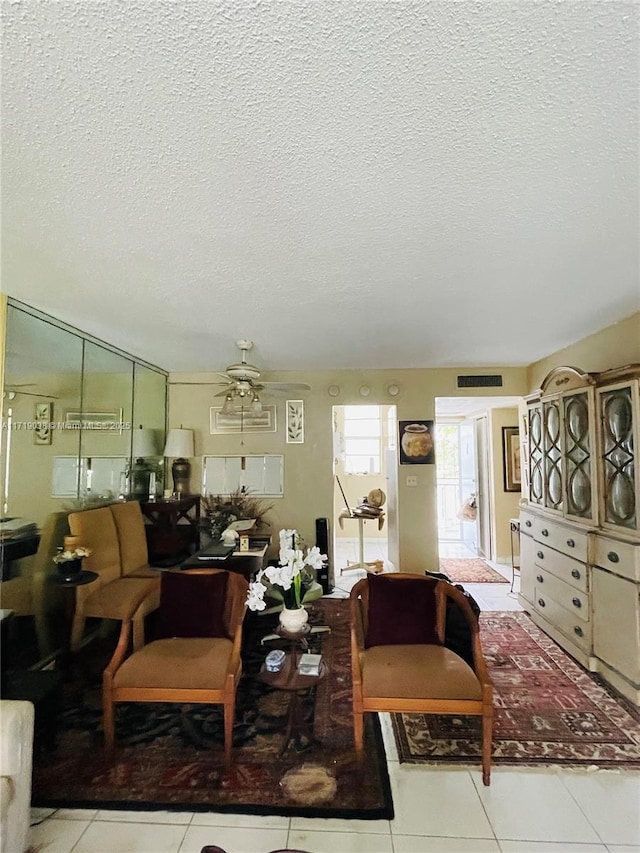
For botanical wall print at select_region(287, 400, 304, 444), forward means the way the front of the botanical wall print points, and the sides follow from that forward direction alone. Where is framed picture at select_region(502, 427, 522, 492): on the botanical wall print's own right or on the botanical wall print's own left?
on the botanical wall print's own left

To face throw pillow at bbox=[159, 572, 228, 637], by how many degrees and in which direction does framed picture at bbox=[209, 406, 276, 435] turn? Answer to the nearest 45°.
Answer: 0° — it already faces it

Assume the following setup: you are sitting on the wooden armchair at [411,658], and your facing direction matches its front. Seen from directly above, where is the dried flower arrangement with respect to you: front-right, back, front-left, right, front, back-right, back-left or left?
back-right

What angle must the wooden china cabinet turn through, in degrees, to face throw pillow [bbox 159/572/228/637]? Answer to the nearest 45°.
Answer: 0° — it already faces it

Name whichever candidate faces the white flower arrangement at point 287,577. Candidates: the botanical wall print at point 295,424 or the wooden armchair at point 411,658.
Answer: the botanical wall print

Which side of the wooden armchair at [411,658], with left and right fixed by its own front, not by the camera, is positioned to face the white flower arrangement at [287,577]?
right

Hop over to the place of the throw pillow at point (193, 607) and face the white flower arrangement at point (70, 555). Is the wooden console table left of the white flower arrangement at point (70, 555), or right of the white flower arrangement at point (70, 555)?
right

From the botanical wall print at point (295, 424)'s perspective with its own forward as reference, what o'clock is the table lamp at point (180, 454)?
The table lamp is roughly at 3 o'clock from the botanical wall print.
